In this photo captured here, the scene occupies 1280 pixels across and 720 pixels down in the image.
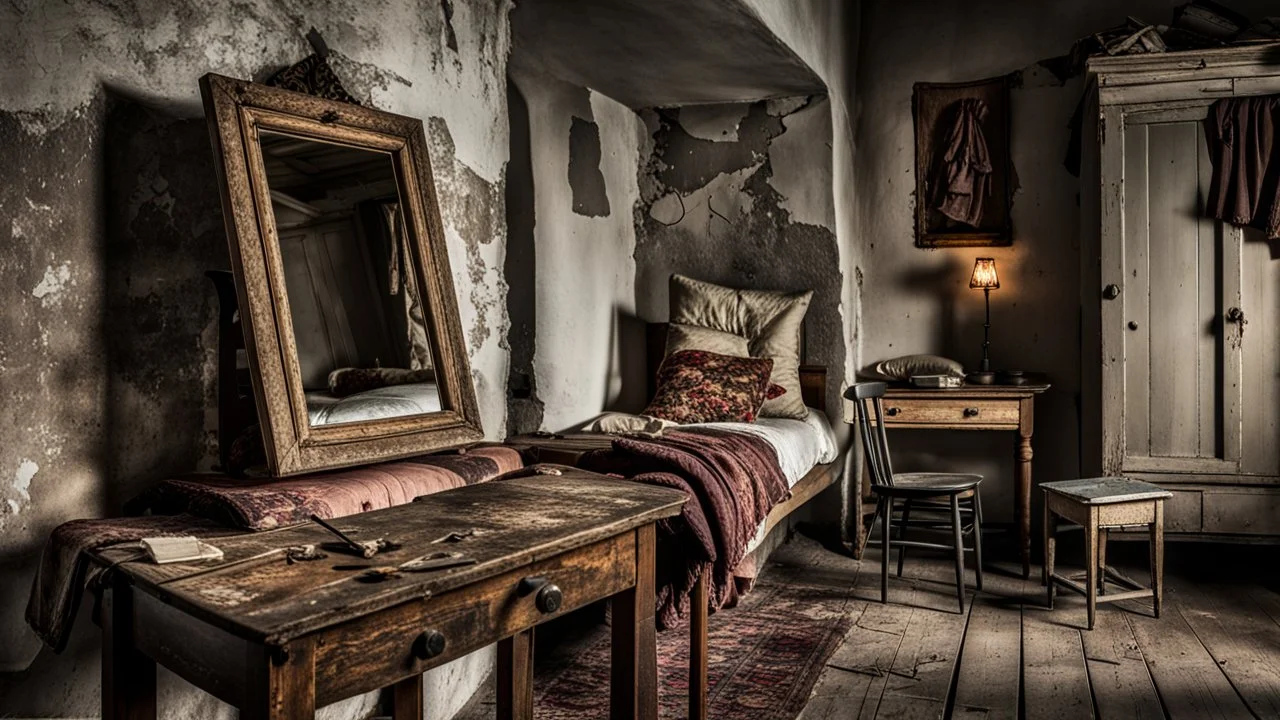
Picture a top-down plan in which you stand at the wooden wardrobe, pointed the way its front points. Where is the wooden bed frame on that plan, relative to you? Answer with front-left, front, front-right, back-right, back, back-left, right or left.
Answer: front-right

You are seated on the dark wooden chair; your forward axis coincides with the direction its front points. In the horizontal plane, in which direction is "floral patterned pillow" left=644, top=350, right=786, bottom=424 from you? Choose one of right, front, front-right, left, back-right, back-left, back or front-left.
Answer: back

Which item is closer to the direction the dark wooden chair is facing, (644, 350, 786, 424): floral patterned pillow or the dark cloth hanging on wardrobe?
the dark cloth hanging on wardrobe

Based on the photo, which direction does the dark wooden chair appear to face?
to the viewer's right

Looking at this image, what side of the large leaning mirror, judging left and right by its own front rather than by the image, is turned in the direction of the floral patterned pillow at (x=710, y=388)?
left

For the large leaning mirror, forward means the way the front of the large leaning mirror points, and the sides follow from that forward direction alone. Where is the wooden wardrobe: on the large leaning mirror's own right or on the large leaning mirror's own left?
on the large leaning mirror's own left

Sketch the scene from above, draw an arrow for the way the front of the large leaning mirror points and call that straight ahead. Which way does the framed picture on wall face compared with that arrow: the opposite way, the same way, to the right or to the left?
to the right

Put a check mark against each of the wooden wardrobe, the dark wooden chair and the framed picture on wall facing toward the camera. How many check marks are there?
2

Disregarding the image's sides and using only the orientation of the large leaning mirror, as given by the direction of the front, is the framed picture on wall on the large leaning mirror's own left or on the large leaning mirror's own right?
on the large leaning mirror's own left

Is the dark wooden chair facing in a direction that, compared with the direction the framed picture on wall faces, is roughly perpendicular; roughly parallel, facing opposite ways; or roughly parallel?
roughly perpendicular

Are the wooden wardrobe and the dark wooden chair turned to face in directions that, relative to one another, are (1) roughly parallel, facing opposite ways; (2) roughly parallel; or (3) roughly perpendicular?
roughly perpendicular

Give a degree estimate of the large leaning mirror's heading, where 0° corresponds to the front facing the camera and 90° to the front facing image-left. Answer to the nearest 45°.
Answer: approximately 315°
